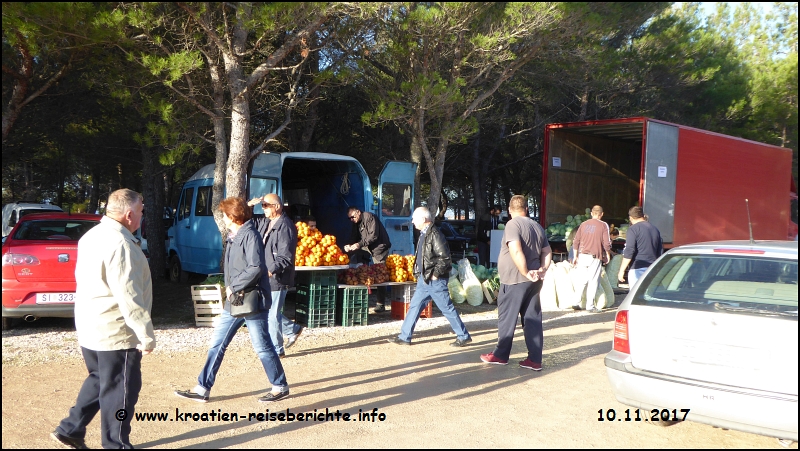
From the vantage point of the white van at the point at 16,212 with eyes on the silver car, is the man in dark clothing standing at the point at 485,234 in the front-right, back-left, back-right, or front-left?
front-left

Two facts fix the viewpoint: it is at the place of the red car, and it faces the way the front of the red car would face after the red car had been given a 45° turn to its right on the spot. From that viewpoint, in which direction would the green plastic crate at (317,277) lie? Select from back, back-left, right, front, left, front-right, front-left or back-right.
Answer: front-right

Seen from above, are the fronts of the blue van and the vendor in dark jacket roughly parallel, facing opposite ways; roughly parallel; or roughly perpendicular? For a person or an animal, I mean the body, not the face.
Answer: roughly perpendicular

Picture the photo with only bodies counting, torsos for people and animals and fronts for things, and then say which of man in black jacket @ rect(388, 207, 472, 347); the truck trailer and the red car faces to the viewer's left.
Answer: the man in black jacket

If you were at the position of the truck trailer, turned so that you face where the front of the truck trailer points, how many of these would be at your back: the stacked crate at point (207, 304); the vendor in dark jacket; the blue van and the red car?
4

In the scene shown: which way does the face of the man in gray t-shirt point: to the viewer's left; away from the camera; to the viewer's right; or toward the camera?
away from the camera

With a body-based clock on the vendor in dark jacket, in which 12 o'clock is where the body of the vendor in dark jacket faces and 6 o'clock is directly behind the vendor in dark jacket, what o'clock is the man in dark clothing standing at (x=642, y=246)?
The man in dark clothing standing is roughly at 8 o'clock from the vendor in dark jacket.

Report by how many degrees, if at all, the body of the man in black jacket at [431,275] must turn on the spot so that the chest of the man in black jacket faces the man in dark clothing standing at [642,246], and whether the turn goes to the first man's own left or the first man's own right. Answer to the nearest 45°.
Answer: approximately 135° to the first man's own right

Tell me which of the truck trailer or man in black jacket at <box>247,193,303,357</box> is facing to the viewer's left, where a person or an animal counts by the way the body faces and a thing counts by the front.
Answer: the man in black jacket

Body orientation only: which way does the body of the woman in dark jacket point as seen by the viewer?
to the viewer's left

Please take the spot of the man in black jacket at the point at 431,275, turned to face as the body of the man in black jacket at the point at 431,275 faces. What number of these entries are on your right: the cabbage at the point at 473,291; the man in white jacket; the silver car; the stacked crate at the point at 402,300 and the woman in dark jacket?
2

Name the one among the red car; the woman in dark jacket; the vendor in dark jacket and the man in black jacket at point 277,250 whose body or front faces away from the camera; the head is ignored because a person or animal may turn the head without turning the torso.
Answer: the red car

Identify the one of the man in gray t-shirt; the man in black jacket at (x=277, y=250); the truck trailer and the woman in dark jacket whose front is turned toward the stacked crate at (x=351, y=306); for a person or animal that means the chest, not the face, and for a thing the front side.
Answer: the man in gray t-shirt

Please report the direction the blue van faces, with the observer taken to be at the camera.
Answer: facing away from the viewer and to the left of the viewer

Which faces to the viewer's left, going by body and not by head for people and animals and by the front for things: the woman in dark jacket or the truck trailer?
the woman in dark jacket

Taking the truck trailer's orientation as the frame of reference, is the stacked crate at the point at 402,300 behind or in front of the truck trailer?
behind

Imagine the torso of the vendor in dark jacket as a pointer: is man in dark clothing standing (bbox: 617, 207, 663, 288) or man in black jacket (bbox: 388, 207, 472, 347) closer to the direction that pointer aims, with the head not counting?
the man in black jacket
